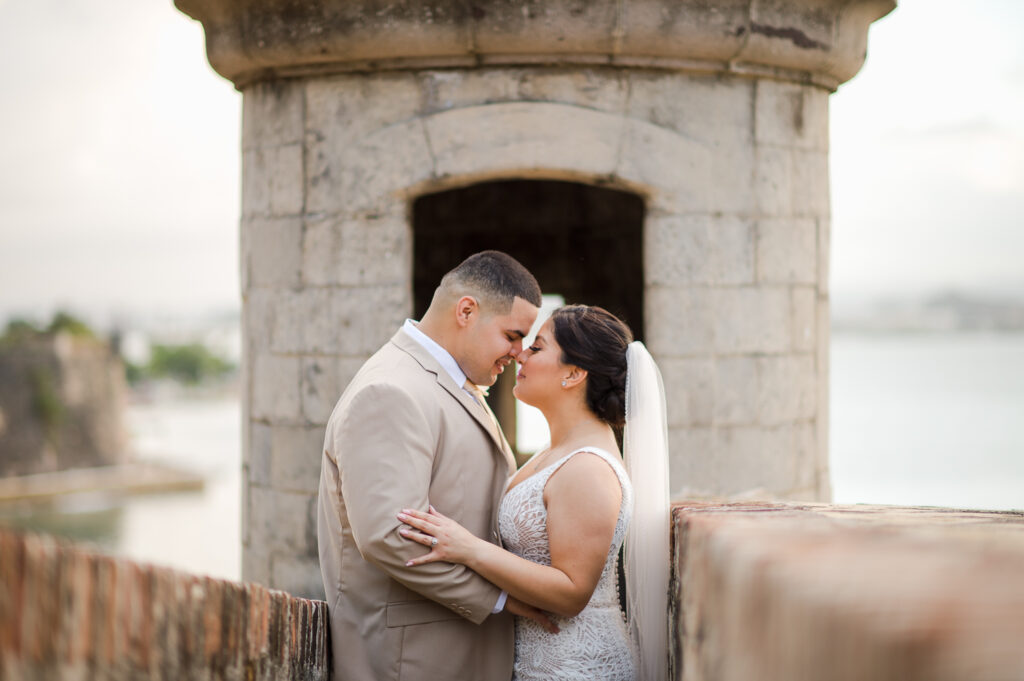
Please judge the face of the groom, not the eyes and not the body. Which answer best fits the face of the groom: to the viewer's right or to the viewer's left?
to the viewer's right

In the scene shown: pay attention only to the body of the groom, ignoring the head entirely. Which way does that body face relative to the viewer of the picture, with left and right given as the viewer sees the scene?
facing to the right of the viewer

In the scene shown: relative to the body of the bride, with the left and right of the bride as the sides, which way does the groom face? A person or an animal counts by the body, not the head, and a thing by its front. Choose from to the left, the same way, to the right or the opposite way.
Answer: the opposite way

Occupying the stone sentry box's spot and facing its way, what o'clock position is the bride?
The bride is roughly at 12 o'clock from the stone sentry box.

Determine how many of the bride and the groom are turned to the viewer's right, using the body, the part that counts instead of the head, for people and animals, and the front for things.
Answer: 1

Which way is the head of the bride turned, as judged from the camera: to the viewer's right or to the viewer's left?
to the viewer's left

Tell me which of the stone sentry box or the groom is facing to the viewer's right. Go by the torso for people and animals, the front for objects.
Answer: the groom

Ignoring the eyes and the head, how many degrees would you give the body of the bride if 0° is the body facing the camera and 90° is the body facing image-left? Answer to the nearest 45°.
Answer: approximately 90°

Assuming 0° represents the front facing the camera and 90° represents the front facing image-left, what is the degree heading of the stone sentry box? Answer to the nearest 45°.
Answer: approximately 0°

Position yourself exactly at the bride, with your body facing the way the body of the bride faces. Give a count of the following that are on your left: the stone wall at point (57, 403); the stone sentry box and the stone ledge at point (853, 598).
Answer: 1
